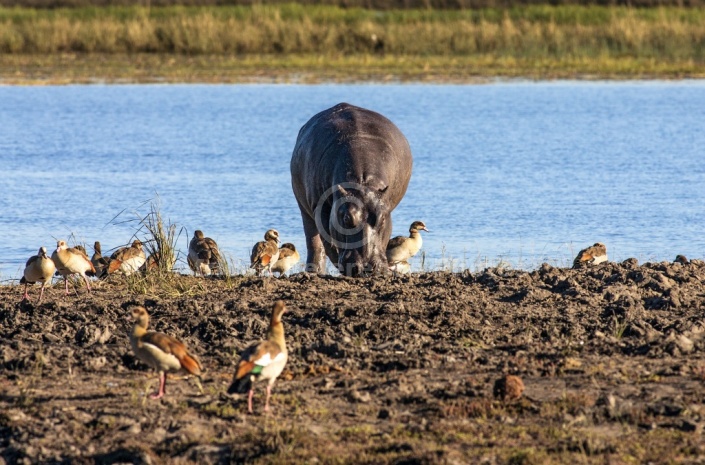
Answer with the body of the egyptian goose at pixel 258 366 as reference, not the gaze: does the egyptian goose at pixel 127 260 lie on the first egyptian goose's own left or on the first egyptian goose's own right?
on the first egyptian goose's own left

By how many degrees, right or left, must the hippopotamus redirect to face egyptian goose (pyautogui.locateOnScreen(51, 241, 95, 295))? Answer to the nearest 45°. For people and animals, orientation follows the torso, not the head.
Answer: approximately 90° to its right

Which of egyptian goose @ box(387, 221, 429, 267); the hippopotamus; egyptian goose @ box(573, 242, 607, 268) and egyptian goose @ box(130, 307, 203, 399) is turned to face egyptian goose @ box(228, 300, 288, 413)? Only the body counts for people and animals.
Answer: the hippopotamus

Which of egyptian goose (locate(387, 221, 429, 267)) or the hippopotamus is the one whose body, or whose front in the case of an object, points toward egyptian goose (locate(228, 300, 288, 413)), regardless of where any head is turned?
the hippopotamus

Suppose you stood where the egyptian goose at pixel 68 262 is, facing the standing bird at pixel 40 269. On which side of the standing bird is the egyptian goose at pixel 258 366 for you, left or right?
left

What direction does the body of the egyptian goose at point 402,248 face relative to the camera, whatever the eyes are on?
to the viewer's right

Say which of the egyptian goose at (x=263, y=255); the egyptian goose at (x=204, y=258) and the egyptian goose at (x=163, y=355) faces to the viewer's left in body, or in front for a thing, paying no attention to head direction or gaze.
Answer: the egyptian goose at (x=163, y=355)

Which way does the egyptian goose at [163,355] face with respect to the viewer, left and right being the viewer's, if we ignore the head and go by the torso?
facing to the left of the viewer

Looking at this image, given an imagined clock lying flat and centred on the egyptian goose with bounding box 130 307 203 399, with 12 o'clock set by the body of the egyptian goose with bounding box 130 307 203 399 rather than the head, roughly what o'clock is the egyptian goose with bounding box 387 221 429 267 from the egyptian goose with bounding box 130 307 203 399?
the egyptian goose with bounding box 387 221 429 267 is roughly at 4 o'clock from the egyptian goose with bounding box 130 307 203 399.

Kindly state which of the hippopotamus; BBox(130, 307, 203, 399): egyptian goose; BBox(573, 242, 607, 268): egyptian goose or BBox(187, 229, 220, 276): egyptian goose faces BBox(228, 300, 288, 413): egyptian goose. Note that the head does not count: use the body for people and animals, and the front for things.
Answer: the hippopotamus

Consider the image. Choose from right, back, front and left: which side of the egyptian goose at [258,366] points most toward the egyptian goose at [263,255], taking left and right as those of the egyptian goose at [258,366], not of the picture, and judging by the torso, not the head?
left

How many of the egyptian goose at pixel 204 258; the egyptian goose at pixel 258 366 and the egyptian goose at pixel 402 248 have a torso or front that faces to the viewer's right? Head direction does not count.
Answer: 2
